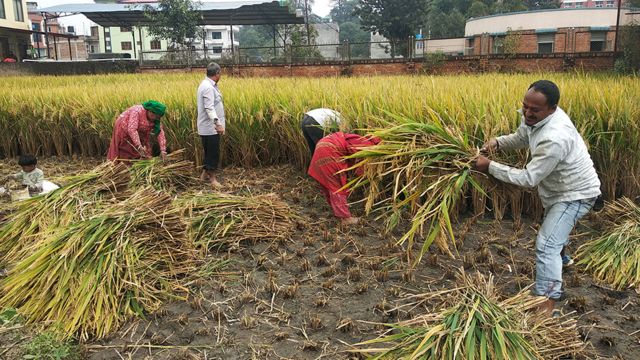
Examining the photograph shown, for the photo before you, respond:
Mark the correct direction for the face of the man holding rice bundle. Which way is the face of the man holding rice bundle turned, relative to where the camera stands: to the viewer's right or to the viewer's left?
to the viewer's left

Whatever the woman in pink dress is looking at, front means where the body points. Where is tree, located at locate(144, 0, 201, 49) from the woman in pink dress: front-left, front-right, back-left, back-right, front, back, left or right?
back-left

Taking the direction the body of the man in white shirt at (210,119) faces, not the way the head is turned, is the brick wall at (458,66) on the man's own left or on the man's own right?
on the man's own left

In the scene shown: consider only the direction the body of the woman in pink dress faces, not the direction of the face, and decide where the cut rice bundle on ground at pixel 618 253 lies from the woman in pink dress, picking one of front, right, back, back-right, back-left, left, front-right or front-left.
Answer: front

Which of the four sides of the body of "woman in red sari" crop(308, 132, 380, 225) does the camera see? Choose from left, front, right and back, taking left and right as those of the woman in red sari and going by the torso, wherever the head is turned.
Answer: right

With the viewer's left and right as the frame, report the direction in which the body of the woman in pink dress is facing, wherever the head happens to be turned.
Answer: facing the viewer and to the right of the viewer

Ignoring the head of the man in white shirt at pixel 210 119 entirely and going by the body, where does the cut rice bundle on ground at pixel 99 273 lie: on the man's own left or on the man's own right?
on the man's own right

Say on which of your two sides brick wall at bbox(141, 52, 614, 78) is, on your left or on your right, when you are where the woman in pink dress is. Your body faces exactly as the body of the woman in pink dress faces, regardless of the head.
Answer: on your left

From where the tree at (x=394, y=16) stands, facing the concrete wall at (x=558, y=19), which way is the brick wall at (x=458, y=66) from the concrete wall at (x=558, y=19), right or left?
right
